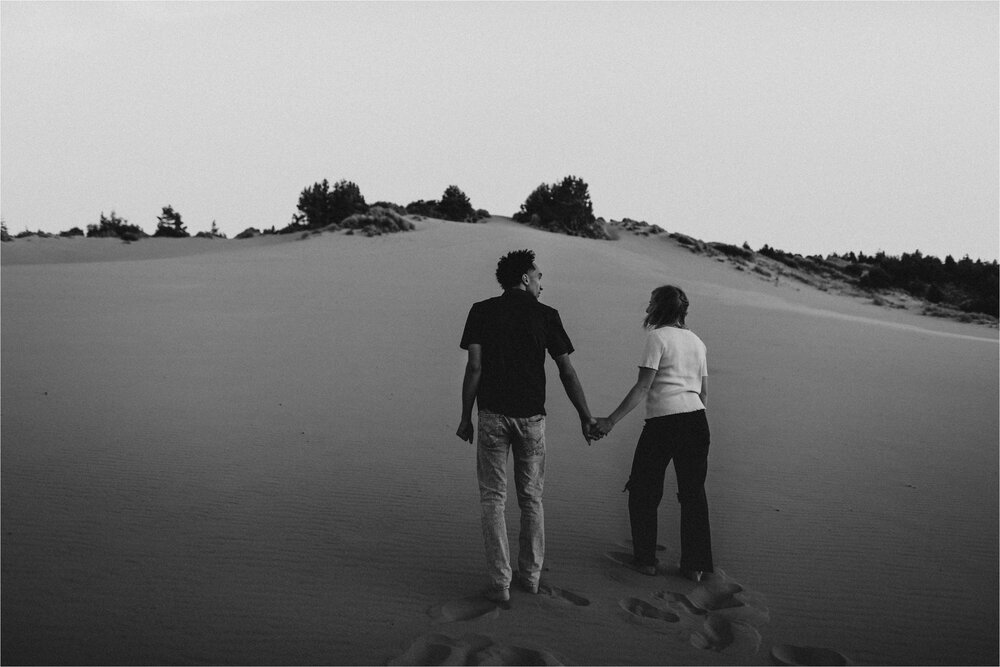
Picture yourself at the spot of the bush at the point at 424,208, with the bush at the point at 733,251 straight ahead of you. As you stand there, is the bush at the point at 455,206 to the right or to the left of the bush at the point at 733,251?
left

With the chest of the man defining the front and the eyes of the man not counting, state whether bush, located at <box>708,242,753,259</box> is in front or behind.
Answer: in front

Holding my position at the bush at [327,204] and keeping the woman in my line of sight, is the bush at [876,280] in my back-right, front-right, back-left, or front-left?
front-left

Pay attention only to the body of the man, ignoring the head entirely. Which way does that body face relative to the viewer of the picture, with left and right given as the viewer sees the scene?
facing away from the viewer

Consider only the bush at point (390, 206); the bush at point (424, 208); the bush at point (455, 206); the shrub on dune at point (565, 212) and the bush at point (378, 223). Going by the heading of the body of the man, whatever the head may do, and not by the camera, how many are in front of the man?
5

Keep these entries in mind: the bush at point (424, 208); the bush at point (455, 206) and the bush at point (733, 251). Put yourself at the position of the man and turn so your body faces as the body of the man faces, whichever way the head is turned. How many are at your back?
0

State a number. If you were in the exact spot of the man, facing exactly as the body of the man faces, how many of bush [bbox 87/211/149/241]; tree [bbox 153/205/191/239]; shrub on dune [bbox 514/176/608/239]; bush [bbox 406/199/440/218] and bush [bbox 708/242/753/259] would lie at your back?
0

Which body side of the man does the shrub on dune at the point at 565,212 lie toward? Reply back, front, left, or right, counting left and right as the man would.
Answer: front

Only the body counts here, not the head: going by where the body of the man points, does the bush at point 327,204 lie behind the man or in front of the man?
in front

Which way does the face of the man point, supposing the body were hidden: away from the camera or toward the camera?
away from the camera

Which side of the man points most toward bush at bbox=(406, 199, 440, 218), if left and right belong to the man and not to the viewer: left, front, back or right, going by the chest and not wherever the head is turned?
front

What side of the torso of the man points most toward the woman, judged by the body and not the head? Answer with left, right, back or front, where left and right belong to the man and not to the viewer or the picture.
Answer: right

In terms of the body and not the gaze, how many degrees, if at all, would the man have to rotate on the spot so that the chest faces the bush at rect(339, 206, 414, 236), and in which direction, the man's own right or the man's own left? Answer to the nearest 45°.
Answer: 0° — they already face it

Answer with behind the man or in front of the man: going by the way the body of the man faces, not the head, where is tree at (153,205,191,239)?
in front

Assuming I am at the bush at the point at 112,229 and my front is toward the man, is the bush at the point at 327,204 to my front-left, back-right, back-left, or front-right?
front-left

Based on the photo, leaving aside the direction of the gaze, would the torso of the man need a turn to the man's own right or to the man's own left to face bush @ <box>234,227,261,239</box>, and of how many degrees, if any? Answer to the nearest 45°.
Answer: approximately 45° to the man's own left

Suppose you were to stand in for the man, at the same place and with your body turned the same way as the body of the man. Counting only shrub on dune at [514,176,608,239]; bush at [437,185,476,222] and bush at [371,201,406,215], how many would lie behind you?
0

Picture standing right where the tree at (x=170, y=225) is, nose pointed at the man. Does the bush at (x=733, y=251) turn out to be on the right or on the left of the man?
left

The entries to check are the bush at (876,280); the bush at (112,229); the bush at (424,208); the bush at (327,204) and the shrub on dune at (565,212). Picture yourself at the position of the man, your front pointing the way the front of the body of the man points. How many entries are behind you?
0
